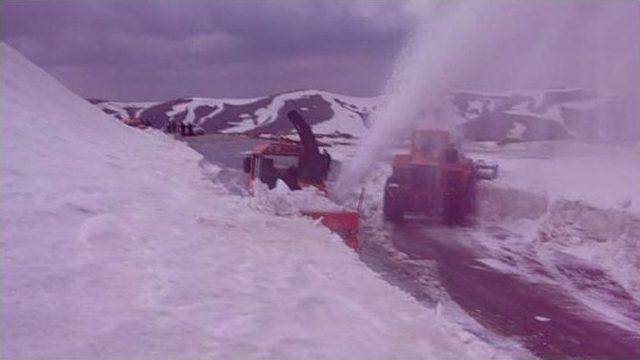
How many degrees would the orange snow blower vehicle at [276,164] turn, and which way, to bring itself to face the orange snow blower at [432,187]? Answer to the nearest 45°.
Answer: approximately 45° to its left

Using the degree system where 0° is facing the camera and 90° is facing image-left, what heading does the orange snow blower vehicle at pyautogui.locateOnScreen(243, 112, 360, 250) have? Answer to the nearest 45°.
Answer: approximately 315°
